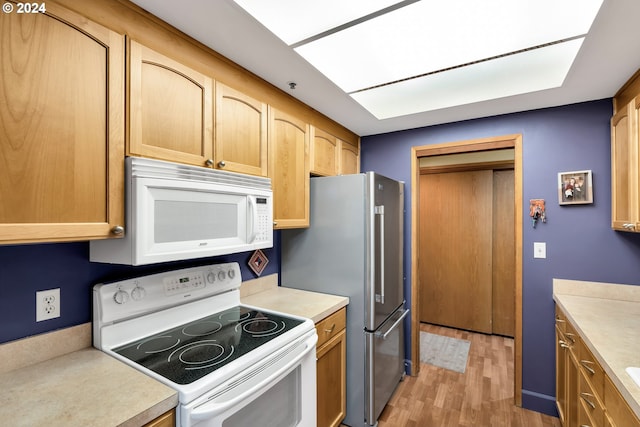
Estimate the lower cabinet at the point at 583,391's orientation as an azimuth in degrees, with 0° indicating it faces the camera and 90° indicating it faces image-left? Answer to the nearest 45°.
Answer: approximately 90°

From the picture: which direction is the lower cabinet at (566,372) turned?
to the viewer's left

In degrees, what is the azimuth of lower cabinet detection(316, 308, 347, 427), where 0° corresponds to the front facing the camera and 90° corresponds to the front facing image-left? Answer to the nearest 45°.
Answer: approximately 315°

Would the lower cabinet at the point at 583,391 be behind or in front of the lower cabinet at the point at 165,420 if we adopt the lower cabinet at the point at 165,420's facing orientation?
in front

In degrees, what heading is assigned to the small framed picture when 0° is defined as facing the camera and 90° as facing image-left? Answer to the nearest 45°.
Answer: approximately 0°

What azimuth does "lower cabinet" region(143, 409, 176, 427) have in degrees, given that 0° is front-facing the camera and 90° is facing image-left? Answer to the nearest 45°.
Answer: approximately 315°

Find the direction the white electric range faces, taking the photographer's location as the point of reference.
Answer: facing the viewer and to the right of the viewer

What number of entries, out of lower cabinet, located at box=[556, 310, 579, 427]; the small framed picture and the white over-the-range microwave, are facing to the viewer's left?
1

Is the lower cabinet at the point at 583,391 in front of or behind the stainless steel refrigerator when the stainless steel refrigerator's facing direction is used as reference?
in front

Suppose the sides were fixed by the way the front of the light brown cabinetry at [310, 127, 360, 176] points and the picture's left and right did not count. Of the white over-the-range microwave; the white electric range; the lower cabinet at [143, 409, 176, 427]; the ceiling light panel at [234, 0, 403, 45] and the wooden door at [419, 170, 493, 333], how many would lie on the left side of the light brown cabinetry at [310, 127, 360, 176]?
1

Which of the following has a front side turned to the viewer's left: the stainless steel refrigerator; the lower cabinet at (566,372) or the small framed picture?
the lower cabinet

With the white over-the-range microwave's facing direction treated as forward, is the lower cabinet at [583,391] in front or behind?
in front

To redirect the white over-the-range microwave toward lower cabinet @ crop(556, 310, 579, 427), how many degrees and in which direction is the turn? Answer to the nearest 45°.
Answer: approximately 45° to its left
